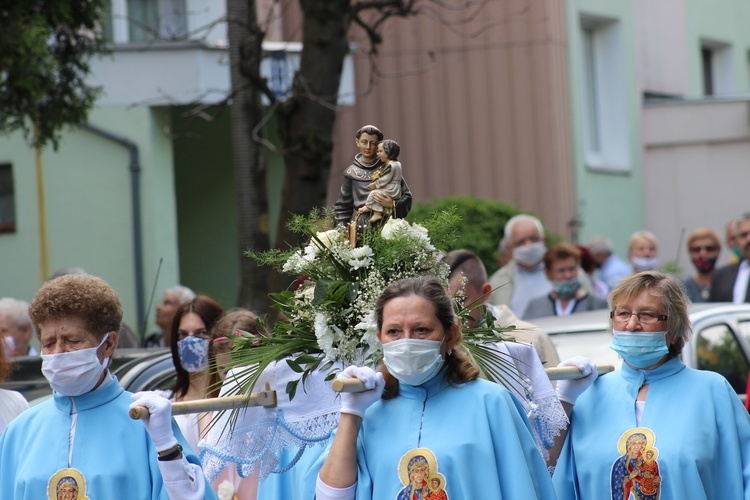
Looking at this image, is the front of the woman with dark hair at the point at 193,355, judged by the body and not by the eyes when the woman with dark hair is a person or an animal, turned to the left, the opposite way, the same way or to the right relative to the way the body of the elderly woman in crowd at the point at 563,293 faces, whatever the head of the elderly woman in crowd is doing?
the same way

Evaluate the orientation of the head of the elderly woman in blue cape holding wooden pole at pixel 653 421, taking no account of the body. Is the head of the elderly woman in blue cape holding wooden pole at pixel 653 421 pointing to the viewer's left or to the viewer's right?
to the viewer's left

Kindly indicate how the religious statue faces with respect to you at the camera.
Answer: facing the viewer

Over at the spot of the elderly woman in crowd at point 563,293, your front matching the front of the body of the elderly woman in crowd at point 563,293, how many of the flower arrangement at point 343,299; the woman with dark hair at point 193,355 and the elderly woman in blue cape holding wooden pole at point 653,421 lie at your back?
0

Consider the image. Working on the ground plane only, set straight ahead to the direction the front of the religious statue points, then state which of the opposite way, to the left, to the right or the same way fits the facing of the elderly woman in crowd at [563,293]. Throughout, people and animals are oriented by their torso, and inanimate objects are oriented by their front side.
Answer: the same way

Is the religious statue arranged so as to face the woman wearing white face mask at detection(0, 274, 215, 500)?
no

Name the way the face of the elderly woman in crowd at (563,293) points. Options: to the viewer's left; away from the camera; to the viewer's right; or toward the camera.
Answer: toward the camera

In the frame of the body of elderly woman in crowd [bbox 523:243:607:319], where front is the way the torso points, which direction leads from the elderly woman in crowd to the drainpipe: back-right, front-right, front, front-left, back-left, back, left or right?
back-right

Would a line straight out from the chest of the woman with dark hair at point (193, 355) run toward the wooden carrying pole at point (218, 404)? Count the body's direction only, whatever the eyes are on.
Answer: yes

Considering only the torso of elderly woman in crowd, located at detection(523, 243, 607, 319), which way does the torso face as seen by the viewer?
toward the camera

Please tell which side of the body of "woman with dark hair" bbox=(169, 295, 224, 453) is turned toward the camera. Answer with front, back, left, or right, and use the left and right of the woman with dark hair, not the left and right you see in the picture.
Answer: front

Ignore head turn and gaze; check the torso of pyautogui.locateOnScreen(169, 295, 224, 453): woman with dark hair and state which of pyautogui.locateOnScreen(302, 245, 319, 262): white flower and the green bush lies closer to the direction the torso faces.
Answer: the white flower

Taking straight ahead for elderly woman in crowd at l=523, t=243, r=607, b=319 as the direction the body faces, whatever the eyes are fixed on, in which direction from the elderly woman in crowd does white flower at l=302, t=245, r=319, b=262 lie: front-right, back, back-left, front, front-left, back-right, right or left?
front

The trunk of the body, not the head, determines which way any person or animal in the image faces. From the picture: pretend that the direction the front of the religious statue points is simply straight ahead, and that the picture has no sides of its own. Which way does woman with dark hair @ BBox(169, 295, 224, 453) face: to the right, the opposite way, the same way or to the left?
the same way
